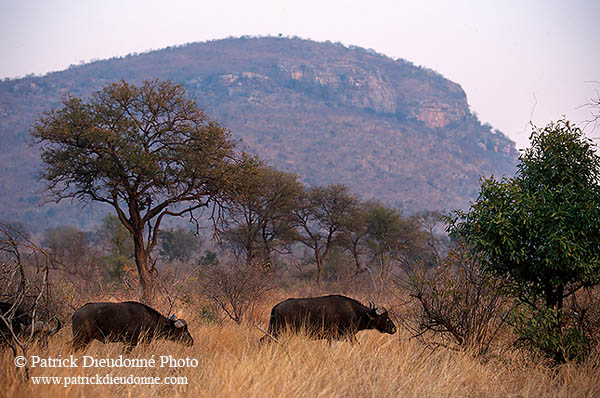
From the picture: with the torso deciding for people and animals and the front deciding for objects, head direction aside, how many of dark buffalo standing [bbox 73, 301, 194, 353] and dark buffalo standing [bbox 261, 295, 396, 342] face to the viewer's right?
2

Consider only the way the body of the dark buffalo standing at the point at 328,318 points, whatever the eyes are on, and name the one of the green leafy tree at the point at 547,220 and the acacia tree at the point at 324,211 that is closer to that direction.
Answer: the green leafy tree

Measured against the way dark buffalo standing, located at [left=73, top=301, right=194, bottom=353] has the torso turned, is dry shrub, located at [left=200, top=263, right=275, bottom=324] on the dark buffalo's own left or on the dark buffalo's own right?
on the dark buffalo's own left

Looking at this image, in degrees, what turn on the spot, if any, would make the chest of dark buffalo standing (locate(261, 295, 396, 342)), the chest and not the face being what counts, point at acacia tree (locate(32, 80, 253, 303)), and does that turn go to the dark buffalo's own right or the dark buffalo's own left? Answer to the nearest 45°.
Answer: approximately 135° to the dark buffalo's own left

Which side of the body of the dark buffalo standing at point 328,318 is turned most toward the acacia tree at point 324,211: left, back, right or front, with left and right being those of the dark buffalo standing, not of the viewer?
left

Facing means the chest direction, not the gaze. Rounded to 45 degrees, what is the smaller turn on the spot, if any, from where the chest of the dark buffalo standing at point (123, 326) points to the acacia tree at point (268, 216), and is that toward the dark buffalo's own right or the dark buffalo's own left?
approximately 90° to the dark buffalo's own left

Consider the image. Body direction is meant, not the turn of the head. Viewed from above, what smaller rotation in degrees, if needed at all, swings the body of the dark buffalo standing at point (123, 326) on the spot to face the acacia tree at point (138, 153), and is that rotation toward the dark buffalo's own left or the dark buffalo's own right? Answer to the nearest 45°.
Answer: approximately 90° to the dark buffalo's own left

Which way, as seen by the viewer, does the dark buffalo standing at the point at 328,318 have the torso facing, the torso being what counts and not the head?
to the viewer's right

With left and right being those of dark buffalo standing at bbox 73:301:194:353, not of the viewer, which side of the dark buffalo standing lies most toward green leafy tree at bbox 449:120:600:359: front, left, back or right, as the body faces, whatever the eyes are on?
front

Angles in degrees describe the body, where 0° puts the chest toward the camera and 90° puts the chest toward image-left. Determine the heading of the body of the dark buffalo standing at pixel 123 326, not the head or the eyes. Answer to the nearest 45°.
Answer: approximately 270°
